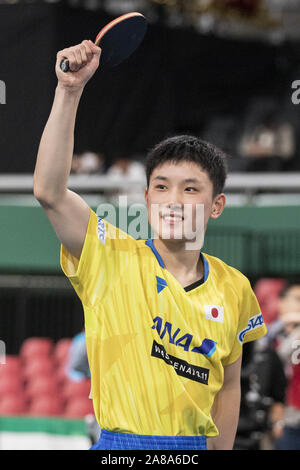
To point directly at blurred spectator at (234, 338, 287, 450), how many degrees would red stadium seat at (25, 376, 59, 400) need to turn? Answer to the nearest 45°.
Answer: approximately 45° to its left

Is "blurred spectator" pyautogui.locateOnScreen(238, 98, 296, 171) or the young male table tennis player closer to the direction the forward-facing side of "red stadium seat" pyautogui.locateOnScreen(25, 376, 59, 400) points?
the young male table tennis player

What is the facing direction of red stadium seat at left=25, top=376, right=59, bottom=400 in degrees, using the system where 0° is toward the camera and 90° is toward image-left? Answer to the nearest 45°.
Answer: approximately 0°

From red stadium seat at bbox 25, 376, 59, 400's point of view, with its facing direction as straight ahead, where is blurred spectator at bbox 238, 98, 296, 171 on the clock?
The blurred spectator is roughly at 8 o'clock from the red stadium seat.
